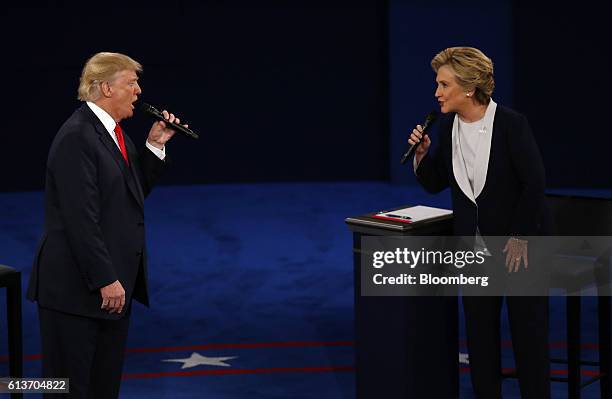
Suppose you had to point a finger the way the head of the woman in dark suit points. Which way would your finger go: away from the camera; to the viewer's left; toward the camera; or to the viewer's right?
to the viewer's left

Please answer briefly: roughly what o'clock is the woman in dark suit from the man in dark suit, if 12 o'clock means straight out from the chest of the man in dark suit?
The woman in dark suit is roughly at 12 o'clock from the man in dark suit.

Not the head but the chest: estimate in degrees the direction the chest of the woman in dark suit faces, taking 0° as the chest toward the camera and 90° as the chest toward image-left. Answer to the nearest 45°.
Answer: approximately 45°

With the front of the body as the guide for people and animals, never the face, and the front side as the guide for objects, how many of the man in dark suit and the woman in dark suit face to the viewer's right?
1

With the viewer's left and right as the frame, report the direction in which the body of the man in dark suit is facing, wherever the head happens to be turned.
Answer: facing to the right of the viewer

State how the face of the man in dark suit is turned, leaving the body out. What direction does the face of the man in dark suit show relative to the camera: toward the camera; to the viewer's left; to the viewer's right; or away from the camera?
to the viewer's right

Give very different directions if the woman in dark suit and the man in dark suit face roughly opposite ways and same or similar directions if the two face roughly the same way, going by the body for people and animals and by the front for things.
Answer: very different directions
